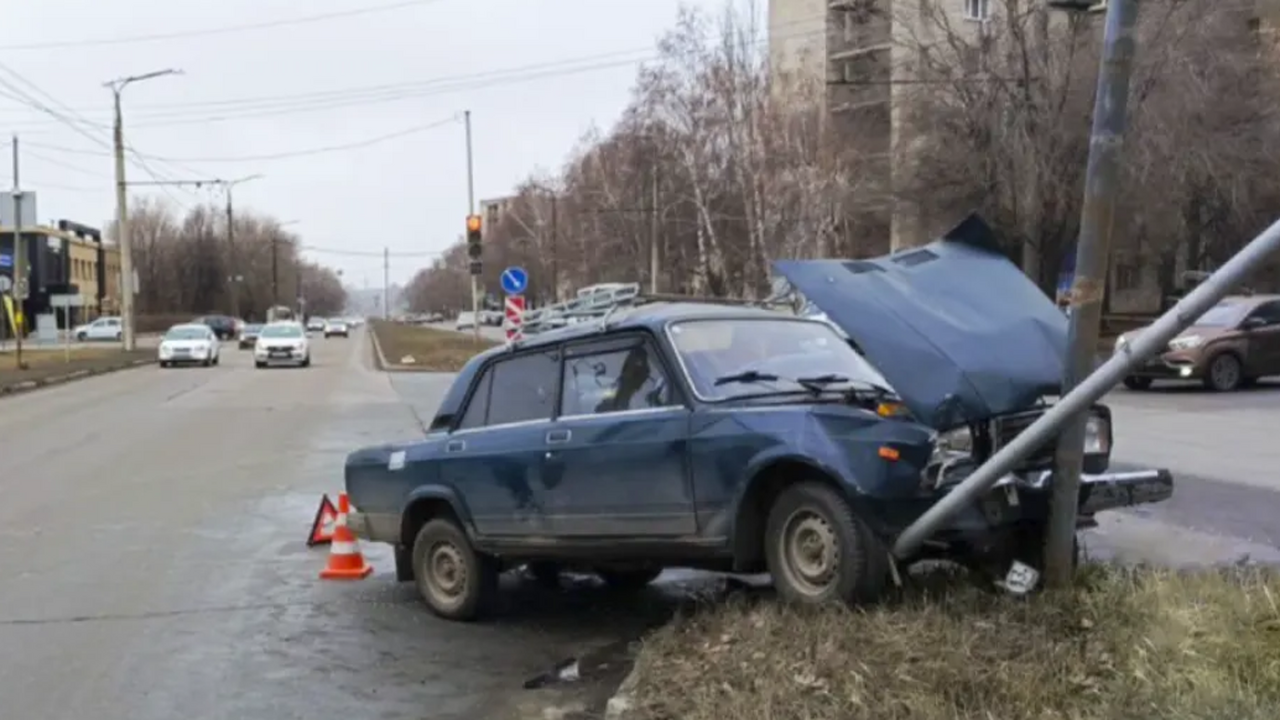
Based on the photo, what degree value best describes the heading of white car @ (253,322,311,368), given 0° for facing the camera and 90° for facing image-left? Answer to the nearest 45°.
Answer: approximately 0°

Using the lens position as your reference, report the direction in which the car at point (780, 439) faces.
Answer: facing the viewer and to the right of the viewer

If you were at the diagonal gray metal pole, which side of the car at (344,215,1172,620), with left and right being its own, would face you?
front

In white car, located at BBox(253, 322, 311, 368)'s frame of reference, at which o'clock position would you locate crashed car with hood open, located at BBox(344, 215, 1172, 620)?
The crashed car with hood open is roughly at 12 o'clock from the white car.

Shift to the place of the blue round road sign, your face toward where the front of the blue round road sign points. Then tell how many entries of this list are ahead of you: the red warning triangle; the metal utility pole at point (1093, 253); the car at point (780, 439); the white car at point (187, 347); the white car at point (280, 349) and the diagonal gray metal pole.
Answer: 4

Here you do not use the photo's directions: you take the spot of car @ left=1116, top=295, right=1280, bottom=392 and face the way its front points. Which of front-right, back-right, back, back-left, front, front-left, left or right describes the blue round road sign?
front-right

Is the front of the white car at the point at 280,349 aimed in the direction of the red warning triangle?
yes

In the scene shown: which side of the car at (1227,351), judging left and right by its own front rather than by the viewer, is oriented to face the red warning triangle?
front

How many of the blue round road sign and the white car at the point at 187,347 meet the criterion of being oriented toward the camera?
2

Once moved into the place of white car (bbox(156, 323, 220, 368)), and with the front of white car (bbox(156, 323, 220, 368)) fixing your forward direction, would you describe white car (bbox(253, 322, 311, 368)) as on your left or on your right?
on your left

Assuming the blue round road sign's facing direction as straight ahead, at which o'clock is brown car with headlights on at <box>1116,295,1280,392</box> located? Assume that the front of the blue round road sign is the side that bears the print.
The brown car with headlights on is roughly at 10 o'clock from the blue round road sign.
